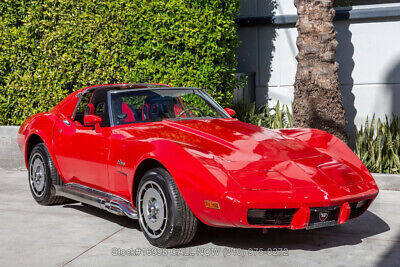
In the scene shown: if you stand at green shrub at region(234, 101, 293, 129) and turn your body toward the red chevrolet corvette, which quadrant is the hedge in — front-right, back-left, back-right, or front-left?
front-right

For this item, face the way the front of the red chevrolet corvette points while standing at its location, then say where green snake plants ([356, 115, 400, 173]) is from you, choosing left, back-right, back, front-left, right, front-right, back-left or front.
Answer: left

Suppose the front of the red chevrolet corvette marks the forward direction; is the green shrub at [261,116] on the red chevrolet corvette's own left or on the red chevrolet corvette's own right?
on the red chevrolet corvette's own left

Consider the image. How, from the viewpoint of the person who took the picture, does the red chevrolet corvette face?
facing the viewer and to the right of the viewer

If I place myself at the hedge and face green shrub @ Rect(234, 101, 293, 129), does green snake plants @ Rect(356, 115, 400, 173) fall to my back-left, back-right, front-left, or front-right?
front-right

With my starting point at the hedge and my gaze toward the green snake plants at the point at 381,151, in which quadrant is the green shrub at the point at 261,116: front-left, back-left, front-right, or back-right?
front-left

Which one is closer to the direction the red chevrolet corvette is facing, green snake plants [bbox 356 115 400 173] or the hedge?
the green snake plants

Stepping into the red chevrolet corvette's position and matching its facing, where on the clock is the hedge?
The hedge is roughly at 7 o'clock from the red chevrolet corvette.
